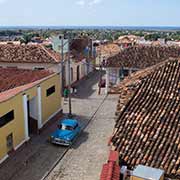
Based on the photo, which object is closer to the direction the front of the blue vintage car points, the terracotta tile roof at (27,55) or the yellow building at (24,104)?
the yellow building

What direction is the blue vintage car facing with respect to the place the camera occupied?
facing the viewer and to the left of the viewer

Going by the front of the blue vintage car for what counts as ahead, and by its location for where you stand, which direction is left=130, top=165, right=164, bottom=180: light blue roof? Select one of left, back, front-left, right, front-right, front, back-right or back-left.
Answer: front-left

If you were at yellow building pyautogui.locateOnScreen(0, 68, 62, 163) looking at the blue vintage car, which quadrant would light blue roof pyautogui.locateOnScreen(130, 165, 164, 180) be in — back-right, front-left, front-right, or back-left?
front-right

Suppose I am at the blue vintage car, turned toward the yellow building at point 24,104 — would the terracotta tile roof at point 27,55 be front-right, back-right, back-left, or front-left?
front-right

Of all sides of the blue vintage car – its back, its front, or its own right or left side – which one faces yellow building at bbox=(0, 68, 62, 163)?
right

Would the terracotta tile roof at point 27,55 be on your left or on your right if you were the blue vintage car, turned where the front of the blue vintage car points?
on your right

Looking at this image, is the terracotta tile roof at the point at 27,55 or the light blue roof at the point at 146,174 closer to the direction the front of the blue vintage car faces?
the light blue roof
